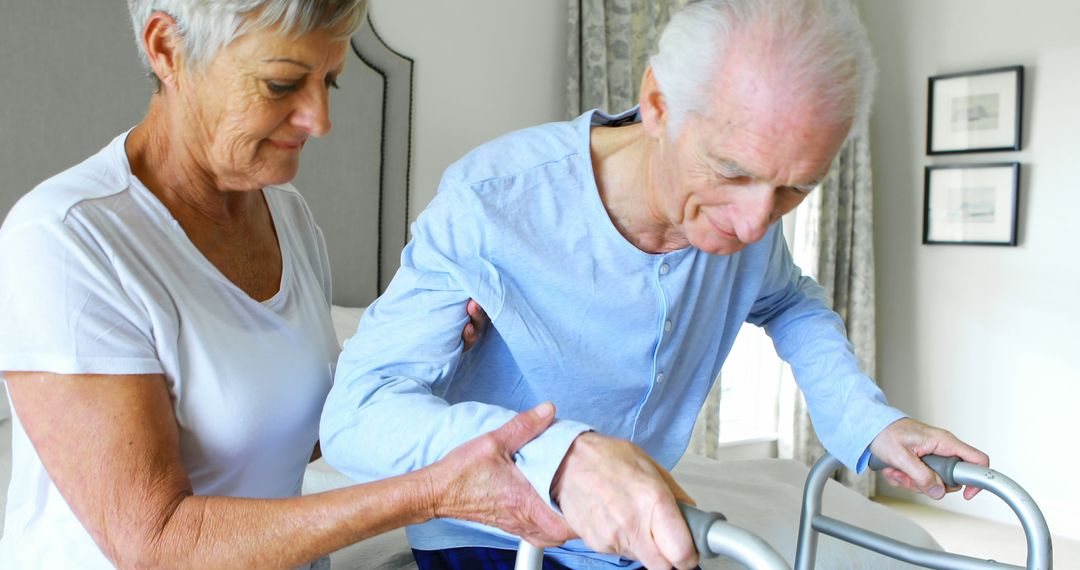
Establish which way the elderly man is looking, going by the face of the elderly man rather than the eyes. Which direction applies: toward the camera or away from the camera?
toward the camera

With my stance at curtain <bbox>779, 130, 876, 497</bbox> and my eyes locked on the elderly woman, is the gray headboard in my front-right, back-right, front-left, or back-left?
front-right

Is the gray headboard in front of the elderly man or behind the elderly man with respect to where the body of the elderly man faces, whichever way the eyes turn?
behind

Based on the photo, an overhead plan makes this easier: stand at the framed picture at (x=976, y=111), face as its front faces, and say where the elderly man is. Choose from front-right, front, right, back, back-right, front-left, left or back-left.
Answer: front-left

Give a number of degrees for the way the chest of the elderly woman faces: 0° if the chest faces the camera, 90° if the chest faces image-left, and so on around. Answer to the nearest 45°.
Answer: approximately 315°

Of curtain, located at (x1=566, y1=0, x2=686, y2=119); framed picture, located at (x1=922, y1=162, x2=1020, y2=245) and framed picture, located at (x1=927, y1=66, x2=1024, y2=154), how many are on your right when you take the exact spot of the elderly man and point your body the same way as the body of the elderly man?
0

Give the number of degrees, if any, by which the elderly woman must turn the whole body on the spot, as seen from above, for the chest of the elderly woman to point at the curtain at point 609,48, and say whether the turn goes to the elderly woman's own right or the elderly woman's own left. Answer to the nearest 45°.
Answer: approximately 90° to the elderly woman's own left

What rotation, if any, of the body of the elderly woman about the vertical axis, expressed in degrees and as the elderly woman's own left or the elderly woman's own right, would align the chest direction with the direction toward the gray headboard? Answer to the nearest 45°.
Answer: approximately 135° to the elderly woman's own left

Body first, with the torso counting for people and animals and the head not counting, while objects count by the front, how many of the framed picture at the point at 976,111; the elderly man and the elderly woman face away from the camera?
0

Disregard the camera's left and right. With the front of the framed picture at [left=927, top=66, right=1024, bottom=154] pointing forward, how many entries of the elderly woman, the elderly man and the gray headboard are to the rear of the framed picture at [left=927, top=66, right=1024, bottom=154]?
0

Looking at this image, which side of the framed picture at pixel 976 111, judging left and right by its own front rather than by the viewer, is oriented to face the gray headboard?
front

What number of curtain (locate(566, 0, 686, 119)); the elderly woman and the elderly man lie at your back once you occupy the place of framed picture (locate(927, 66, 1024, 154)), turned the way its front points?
0

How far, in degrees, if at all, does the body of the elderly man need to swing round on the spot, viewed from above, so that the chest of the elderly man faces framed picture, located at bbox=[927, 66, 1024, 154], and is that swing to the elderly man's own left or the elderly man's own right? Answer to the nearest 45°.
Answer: approximately 90° to the elderly man's own left

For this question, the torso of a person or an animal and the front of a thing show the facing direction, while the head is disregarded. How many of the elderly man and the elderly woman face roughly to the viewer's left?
0

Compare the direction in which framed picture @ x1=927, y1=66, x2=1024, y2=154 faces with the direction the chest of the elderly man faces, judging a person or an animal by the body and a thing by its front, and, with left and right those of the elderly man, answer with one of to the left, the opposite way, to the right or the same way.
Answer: to the right

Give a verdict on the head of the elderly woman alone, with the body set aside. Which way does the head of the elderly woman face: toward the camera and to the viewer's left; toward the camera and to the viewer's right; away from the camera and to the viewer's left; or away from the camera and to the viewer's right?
toward the camera and to the viewer's right

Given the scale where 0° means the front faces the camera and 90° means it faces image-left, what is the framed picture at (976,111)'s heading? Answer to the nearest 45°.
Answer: approximately 45°
